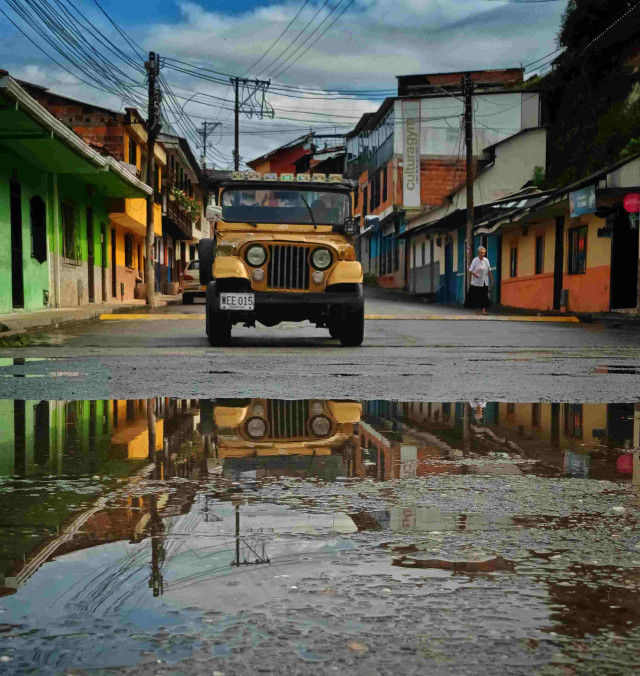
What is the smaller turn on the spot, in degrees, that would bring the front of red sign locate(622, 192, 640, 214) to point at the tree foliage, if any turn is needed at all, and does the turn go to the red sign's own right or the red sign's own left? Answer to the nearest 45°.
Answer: approximately 180°

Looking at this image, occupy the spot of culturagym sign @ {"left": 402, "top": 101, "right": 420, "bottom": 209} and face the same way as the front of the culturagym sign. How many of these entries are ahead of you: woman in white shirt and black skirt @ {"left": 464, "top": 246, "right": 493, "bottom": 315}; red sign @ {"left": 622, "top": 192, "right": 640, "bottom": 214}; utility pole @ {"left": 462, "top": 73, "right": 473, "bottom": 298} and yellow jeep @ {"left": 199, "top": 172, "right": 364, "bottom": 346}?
4

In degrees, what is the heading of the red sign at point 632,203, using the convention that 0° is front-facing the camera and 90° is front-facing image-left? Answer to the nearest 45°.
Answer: approximately 0°

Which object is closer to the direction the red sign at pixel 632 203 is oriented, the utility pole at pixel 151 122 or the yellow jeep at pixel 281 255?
the yellow jeep

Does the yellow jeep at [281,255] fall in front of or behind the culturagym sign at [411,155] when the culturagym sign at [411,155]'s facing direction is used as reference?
in front

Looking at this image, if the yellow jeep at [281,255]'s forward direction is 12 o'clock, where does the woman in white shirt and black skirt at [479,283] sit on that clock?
The woman in white shirt and black skirt is roughly at 7 o'clock from the yellow jeep.

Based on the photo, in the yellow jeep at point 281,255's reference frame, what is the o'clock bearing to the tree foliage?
The tree foliage is roughly at 7 o'clock from the yellow jeep.

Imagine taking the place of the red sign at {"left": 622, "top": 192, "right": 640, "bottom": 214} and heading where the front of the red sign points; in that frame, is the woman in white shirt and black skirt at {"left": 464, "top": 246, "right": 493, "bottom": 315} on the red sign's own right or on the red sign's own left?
on the red sign's own right

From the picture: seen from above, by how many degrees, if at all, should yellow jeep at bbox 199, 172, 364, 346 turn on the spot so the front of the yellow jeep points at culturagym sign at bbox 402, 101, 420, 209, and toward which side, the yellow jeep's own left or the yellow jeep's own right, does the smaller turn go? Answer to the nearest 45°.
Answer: approximately 180°

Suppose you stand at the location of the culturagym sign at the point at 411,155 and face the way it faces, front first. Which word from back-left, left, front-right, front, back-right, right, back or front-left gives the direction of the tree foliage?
front-left

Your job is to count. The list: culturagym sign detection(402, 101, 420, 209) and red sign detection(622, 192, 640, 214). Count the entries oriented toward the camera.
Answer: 2
